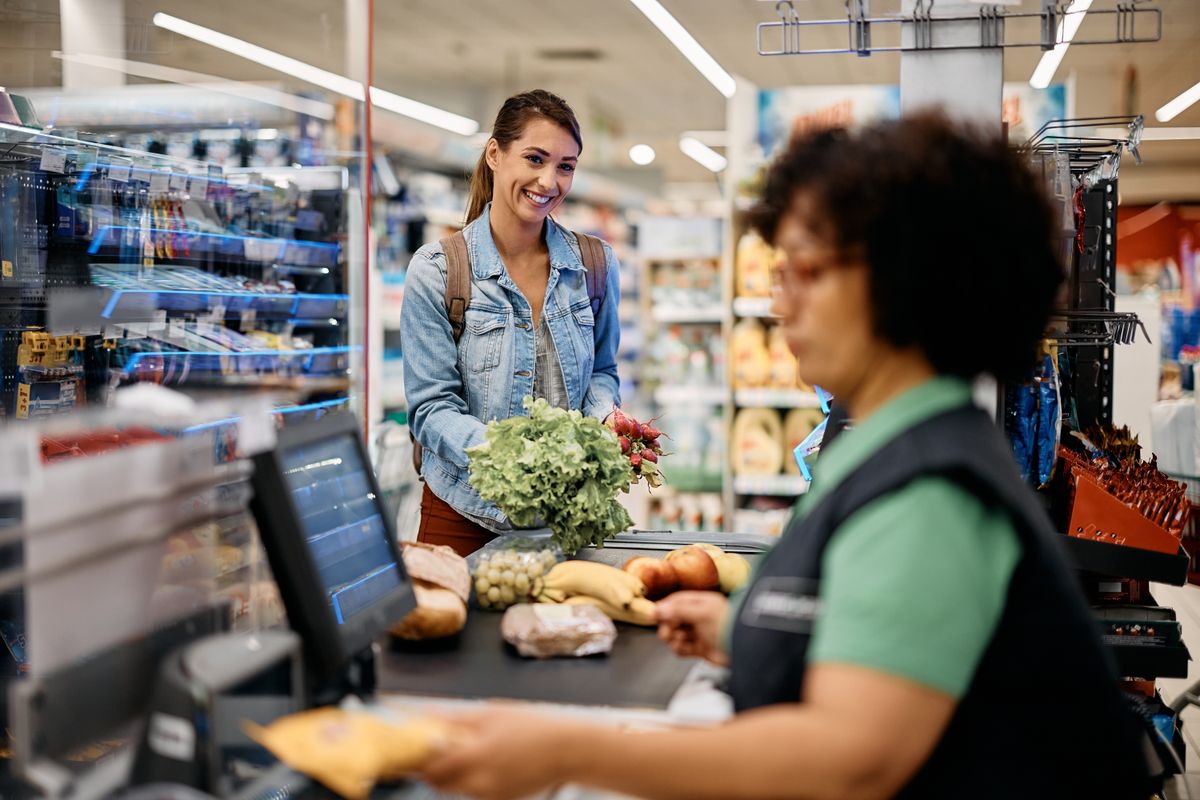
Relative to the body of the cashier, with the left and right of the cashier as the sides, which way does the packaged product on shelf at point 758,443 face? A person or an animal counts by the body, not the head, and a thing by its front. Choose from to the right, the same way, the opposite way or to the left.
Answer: to the left

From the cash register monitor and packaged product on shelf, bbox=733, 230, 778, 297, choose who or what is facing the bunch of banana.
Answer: the packaged product on shelf

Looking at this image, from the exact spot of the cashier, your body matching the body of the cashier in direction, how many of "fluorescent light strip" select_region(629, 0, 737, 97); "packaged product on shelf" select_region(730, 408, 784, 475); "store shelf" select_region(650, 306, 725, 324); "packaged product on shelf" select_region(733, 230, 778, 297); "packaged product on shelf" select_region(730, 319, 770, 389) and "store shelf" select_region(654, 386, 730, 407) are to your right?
6

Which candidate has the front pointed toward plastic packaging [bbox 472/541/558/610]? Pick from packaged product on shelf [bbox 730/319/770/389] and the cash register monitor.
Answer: the packaged product on shelf

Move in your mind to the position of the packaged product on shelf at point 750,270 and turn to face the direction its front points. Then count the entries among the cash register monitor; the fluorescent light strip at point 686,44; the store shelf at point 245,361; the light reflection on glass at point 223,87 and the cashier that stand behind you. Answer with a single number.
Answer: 1

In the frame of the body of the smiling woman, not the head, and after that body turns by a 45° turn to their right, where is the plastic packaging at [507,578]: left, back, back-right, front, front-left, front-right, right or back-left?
front

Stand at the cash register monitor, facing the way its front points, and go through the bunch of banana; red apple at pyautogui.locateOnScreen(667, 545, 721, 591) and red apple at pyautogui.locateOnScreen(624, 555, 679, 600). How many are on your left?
3

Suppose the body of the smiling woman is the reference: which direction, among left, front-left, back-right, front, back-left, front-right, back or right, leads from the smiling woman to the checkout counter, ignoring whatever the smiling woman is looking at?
front-right

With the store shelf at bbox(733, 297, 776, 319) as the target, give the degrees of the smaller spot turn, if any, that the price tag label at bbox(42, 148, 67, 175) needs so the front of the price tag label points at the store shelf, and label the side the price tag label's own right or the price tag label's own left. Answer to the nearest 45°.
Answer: approximately 90° to the price tag label's own left

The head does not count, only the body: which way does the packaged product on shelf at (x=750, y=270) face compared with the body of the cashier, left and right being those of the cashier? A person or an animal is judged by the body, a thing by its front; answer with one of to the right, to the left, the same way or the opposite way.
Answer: to the left

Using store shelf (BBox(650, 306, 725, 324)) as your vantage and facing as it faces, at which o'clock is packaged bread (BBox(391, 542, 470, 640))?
The packaged bread is roughly at 12 o'clock from the store shelf.

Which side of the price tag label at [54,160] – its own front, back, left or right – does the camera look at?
front

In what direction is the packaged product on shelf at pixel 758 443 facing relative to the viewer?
toward the camera

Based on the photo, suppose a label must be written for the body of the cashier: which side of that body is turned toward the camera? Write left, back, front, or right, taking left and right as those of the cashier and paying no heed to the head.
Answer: left

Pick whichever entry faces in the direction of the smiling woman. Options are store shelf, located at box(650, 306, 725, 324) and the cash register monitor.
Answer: the store shelf

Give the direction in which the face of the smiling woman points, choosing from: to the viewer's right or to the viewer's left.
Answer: to the viewer's right

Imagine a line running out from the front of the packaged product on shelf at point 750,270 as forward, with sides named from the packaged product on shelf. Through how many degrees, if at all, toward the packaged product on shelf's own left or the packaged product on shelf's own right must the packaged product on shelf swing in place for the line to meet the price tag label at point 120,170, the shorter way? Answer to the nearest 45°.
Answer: approximately 45° to the packaged product on shelf's own right

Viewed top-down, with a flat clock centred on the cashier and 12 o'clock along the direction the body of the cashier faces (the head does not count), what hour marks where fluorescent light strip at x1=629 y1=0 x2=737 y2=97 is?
The fluorescent light strip is roughly at 3 o'clock from the cashier.
